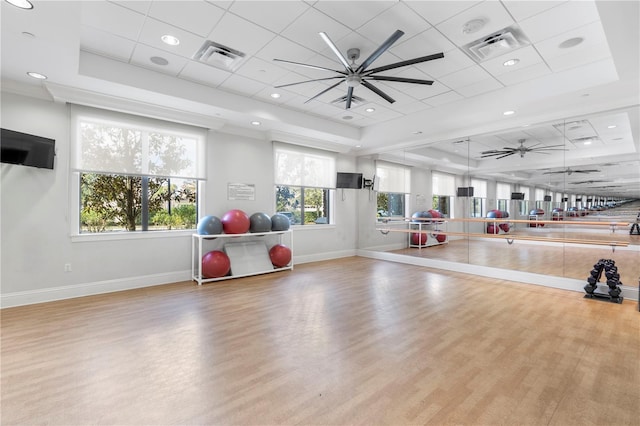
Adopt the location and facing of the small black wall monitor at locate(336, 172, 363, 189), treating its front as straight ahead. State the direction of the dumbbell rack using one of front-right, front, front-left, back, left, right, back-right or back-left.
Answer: front-left

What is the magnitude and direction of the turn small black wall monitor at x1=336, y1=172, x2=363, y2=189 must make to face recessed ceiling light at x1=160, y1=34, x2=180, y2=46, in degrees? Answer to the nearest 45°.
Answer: approximately 45° to its right

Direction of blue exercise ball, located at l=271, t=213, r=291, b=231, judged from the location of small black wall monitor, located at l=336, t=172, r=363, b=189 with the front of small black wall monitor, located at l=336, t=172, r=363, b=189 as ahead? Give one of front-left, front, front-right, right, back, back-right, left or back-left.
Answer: front-right

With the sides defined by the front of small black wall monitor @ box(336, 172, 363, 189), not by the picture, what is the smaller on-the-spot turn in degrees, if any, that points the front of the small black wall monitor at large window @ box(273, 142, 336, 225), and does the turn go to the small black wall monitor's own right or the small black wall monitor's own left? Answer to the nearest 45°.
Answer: approximately 45° to the small black wall monitor's own right

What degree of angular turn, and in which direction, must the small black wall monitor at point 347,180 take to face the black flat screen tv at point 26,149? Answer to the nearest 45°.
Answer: approximately 45° to its right

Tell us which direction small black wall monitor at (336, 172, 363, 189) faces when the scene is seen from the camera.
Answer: facing the viewer

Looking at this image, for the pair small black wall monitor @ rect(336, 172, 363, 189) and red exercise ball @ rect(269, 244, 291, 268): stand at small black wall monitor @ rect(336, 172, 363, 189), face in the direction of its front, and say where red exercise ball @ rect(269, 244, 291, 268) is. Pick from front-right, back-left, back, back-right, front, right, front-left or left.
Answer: front-right

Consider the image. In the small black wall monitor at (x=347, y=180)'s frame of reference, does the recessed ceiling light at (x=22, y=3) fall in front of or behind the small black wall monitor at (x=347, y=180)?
in front
